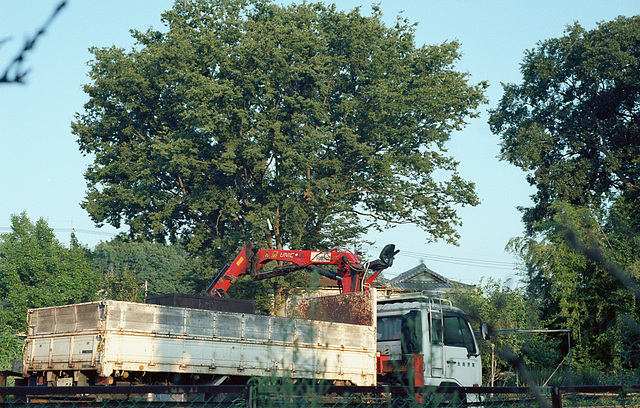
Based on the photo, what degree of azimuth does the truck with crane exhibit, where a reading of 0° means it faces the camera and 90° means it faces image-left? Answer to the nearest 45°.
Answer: approximately 225°

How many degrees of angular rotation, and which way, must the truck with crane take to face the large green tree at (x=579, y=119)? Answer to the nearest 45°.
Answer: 0° — it already faces it

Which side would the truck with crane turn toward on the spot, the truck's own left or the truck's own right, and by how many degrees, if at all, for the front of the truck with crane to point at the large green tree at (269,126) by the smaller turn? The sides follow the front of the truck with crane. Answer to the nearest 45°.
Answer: approximately 45° to the truck's own left
